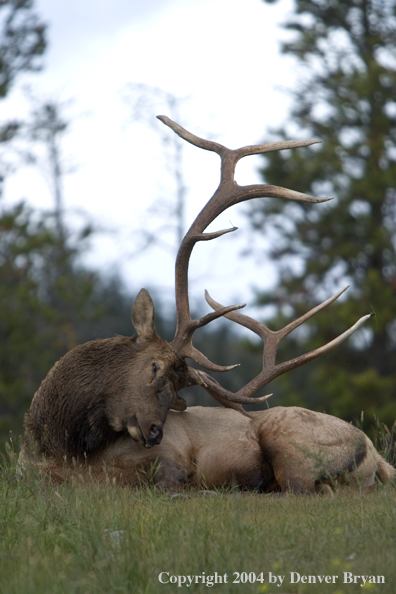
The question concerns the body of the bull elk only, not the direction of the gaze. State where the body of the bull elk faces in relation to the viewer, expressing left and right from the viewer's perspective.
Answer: facing to the left of the viewer
